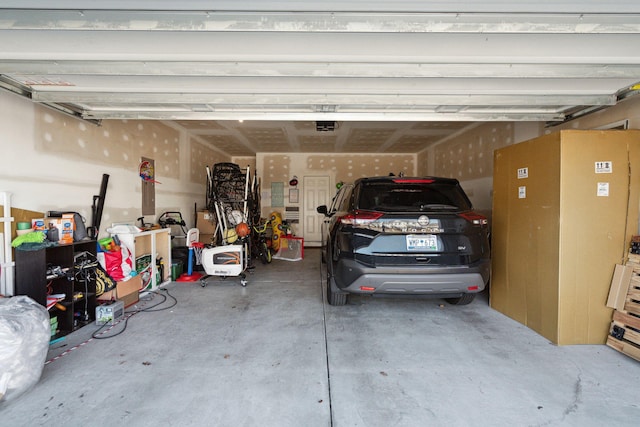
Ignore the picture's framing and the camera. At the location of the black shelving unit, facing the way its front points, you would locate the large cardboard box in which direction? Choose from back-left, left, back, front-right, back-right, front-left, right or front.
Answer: front

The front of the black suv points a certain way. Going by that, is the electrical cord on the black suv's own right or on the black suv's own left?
on the black suv's own left

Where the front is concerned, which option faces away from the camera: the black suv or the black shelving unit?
the black suv

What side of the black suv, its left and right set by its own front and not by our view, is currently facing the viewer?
back

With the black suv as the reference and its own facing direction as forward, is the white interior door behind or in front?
in front

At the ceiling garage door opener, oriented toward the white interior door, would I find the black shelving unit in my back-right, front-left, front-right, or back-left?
back-left

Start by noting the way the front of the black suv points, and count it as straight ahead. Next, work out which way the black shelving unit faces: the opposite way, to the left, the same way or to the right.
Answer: to the right

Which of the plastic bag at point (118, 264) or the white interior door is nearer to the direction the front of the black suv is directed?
the white interior door

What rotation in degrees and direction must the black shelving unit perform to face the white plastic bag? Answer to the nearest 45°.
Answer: approximately 45° to its right

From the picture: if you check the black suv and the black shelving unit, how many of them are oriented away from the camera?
1

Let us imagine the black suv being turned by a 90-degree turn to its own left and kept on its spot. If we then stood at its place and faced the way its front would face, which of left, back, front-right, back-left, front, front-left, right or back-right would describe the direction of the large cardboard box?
back
